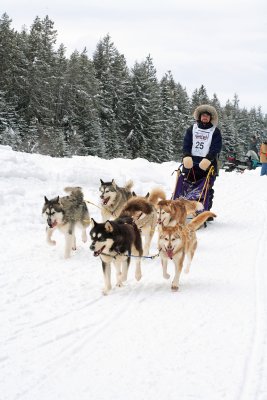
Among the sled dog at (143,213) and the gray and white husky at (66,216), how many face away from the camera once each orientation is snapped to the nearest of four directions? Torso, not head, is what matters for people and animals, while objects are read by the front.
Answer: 0

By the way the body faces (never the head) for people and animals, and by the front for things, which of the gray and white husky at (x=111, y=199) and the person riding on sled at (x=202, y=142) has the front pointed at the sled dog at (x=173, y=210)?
the person riding on sled

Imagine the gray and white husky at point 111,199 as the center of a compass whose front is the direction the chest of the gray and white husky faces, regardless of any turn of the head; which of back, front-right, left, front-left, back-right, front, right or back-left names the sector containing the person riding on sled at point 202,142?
back

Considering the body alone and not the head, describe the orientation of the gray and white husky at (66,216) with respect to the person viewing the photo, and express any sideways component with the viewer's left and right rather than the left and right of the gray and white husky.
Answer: facing the viewer and to the left of the viewer

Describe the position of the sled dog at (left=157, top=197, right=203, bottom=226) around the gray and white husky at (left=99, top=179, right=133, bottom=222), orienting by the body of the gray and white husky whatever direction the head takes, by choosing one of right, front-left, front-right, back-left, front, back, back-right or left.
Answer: left

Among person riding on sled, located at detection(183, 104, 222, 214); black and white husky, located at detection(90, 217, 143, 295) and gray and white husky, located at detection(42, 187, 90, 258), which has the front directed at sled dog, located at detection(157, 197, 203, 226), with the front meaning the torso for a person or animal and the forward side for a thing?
the person riding on sled

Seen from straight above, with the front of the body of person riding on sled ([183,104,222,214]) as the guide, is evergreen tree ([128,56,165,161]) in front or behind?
behind

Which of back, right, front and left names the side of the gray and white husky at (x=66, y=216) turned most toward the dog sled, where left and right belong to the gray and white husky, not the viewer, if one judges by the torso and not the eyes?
back
